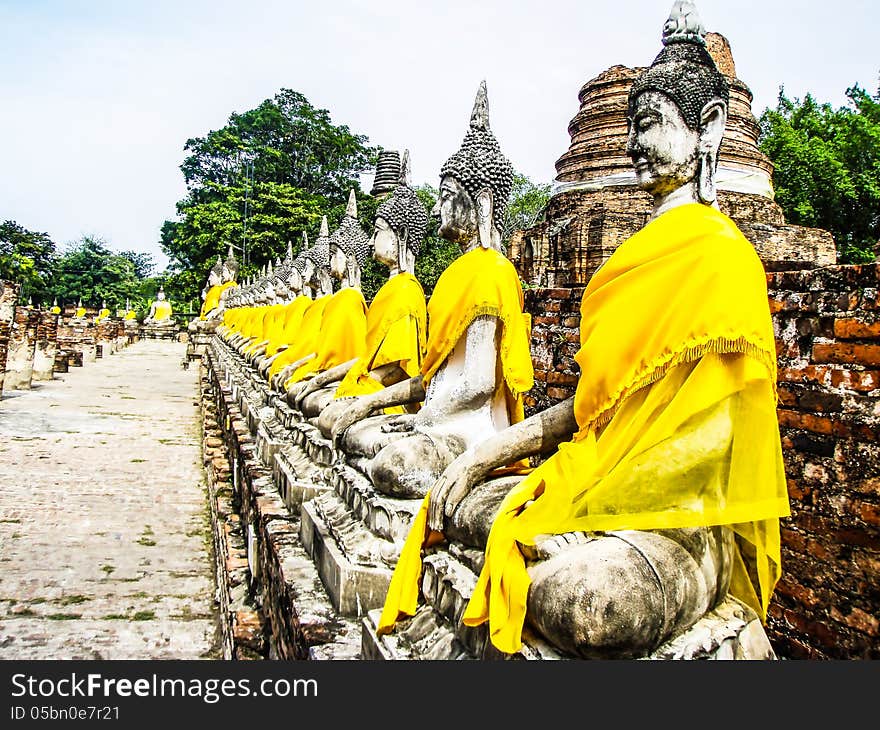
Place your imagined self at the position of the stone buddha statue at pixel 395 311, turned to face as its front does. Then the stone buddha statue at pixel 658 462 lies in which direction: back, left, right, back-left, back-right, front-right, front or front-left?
left

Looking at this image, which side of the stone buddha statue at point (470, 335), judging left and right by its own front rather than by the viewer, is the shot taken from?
left

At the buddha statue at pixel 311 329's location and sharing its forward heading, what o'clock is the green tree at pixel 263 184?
The green tree is roughly at 3 o'clock from the buddha statue.

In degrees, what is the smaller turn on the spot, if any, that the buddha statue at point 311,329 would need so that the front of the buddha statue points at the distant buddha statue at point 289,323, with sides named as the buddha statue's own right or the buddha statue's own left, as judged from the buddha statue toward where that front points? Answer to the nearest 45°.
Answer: approximately 90° to the buddha statue's own right

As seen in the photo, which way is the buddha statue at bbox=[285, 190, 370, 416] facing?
to the viewer's left

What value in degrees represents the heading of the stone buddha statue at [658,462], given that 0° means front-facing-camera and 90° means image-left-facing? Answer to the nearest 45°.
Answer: approximately 45°

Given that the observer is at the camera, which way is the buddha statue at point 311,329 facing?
facing to the left of the viewer

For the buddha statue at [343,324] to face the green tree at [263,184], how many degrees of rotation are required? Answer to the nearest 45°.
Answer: approximately 90° to its right

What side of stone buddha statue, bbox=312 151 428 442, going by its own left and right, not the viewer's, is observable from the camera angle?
left

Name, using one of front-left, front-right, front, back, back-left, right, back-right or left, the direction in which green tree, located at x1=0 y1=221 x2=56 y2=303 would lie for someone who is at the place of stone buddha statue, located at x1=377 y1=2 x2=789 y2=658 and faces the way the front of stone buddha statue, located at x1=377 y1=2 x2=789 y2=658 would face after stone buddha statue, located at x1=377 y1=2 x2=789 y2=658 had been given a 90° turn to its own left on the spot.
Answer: back

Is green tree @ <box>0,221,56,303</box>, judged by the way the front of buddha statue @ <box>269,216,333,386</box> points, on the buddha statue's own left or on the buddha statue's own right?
on the buddha statue's own right

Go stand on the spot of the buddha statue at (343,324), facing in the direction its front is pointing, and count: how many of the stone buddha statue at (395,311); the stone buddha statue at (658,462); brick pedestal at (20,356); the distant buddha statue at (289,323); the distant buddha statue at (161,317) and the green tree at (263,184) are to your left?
2

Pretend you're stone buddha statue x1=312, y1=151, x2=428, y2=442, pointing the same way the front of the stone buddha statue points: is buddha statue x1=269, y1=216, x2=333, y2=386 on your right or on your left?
on your right

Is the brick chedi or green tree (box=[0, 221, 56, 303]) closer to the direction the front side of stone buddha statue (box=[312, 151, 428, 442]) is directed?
the green tree

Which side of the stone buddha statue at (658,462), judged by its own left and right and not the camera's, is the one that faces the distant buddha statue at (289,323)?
right
